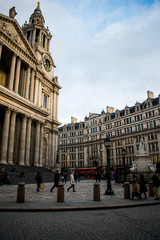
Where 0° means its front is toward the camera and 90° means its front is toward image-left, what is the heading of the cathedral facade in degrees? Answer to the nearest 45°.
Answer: approximately 315°
